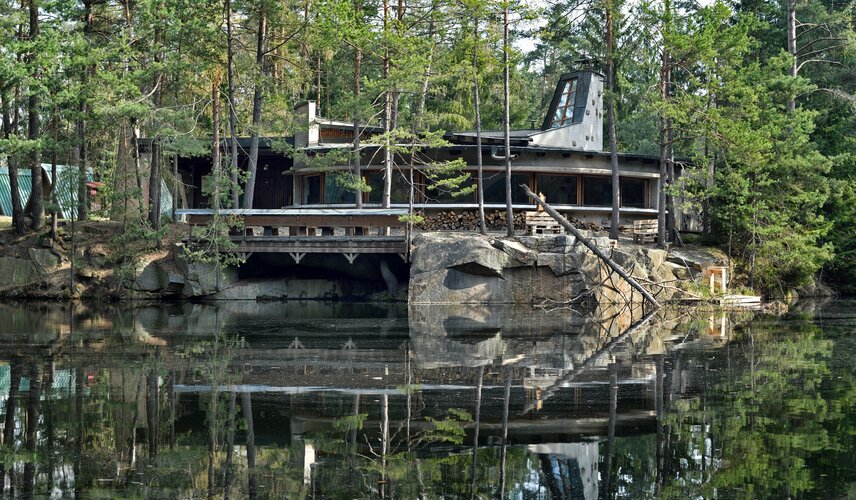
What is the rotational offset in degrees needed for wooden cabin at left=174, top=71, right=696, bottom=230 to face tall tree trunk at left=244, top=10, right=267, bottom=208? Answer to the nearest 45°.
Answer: approximately 90° to its right

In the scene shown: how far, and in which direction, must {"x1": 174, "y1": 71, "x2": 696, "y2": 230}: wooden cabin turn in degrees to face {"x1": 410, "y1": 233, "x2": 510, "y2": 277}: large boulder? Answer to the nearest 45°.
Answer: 0° — it already faces it

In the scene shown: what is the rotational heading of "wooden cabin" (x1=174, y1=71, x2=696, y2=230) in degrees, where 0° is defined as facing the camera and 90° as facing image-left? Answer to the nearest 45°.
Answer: approximately 0°

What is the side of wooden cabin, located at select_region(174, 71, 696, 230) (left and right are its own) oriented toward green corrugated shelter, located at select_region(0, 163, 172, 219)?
right

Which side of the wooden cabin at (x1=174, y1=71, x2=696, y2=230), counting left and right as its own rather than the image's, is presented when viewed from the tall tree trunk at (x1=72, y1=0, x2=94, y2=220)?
right

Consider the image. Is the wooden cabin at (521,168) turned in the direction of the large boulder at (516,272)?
yes

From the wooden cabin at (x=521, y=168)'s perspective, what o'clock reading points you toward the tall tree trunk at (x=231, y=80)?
The tall tree trunk is roughly at 2 o'clock from the wooden cabin.

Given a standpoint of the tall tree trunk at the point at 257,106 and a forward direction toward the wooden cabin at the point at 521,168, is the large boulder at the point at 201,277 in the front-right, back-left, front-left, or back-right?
back-right

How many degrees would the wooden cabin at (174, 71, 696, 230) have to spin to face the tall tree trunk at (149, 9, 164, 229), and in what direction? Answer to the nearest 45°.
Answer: approximately 90° to its right
